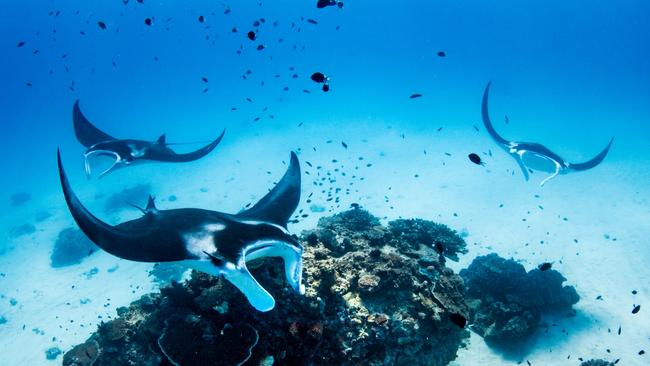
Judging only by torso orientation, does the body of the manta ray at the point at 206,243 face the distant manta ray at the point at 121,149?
no

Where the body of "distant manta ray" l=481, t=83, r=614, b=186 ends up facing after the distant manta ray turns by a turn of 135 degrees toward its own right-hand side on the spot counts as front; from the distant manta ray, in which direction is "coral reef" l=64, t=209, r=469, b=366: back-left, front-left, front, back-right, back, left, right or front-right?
back-left

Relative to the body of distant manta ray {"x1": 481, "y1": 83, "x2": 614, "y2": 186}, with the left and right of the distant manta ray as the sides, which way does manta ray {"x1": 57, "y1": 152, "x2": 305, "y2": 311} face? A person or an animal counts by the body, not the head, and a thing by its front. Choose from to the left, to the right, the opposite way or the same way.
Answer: to the left

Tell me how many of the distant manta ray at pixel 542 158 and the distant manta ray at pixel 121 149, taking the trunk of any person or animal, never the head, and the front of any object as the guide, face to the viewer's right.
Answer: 0

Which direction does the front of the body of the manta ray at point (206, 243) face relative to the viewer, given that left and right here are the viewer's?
facing the viewer and to the right of the viewer

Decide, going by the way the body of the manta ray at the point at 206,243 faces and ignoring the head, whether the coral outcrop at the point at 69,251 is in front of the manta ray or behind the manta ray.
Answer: behind

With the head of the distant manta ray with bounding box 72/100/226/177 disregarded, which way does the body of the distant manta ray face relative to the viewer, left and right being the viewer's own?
facing the viewer and to the left of the viewer

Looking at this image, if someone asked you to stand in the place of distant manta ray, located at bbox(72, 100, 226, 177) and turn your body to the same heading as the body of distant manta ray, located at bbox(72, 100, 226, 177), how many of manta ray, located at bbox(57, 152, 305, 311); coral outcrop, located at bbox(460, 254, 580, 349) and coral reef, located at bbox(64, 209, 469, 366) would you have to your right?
0

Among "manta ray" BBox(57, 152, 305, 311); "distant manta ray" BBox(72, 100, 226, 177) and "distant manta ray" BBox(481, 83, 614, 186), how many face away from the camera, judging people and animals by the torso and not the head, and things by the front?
0

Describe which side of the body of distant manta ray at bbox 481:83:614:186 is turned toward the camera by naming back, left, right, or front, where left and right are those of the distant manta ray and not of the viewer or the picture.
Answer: front

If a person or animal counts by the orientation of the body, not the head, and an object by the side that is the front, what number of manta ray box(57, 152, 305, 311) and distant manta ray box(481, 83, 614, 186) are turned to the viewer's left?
0

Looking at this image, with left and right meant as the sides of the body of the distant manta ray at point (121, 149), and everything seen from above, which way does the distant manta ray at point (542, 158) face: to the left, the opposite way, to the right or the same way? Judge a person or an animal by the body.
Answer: the same way
